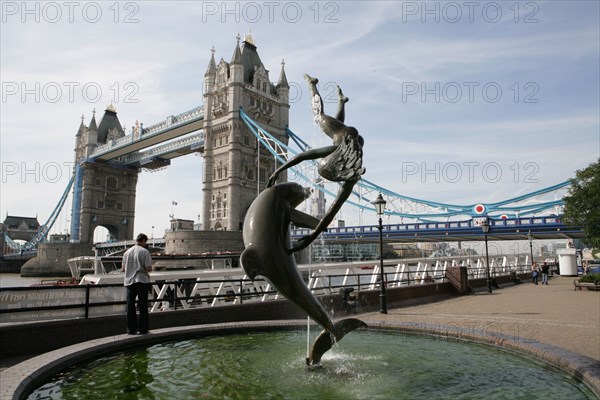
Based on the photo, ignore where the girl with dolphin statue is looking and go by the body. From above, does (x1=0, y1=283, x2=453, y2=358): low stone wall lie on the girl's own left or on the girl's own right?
on the girl's own left
